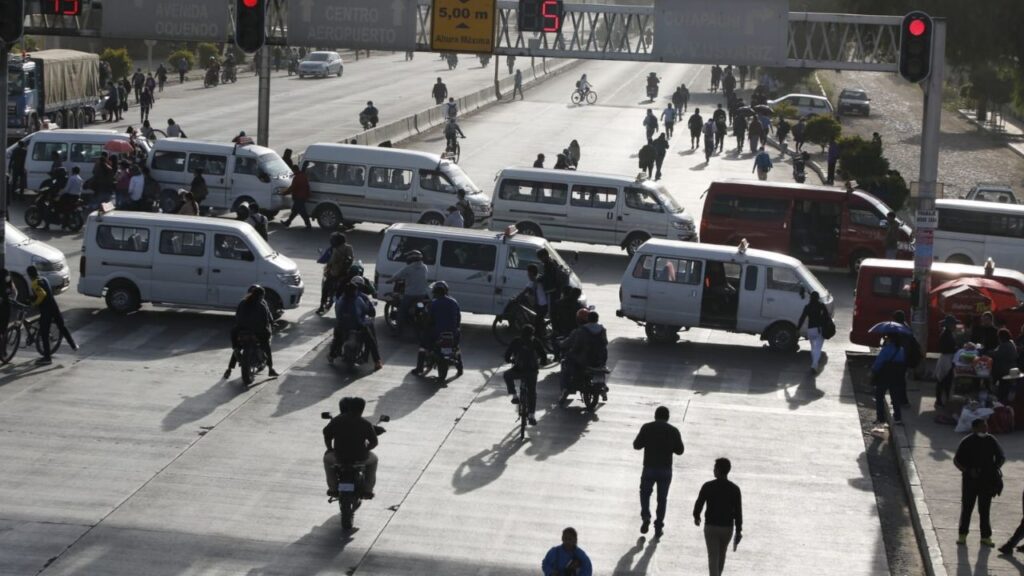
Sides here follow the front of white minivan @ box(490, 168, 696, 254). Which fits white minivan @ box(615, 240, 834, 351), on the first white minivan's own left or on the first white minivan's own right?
on the first white minivan's own right

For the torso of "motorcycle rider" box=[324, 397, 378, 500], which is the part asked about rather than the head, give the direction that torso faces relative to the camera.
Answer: away from the camera

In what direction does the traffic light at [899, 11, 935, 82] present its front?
toward the camera

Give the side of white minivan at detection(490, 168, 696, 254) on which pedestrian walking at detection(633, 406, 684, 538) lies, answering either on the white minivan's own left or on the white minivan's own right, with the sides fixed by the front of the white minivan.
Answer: on the white minivan's own right

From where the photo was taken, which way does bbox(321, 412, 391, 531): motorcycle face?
away from the camera

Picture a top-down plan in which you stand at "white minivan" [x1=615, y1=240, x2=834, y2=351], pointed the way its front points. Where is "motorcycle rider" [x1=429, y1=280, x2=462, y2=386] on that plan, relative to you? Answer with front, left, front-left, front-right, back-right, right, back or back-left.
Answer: back-right

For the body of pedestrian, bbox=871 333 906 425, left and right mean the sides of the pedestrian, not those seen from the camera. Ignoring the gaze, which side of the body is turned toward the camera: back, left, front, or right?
back

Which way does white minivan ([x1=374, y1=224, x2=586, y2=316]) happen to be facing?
to the viewer's right

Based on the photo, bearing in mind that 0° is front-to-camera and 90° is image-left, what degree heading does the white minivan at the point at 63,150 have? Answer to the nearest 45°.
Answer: approximately 270°

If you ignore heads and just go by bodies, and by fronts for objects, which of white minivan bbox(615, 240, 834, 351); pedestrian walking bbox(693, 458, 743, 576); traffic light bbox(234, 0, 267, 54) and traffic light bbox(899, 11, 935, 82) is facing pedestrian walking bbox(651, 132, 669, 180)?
pedestrian walking bbox(693, 458, 743, 576)

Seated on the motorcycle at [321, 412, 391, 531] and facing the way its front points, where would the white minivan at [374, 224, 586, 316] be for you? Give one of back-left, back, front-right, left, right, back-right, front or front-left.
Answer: front

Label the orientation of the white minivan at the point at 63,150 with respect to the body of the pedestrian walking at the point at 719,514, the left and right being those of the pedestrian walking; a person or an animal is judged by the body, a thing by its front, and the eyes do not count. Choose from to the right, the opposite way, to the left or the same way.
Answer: to the right

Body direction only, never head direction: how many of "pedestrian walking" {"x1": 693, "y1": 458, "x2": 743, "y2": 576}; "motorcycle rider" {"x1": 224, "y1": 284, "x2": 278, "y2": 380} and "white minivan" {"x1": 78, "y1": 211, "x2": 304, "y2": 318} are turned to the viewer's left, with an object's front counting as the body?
0

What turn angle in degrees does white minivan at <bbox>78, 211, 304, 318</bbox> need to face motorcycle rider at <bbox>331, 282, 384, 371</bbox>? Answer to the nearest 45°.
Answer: approximately 45° to its right

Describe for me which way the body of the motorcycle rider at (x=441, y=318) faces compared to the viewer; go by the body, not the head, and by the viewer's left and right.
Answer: facing away from the viewer
